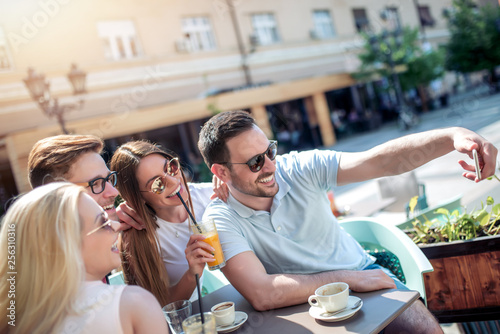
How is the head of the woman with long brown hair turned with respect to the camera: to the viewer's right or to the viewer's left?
to the viewer's right

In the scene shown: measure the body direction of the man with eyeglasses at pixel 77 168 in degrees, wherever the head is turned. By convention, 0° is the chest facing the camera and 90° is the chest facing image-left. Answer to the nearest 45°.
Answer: approximately 315°

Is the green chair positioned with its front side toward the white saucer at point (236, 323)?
yes

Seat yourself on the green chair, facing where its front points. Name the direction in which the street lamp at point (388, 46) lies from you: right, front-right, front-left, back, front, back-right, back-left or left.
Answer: back-right

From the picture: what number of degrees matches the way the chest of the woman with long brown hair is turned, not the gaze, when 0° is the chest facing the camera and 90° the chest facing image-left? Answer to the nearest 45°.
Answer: approximately 315°

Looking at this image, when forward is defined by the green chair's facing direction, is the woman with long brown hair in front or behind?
in front

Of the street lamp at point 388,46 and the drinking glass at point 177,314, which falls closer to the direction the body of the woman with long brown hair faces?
the drinking glass

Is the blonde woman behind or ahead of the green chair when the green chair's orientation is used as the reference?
ahead

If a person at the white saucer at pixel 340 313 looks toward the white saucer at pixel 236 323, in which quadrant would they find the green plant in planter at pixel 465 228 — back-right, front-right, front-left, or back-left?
back-right
